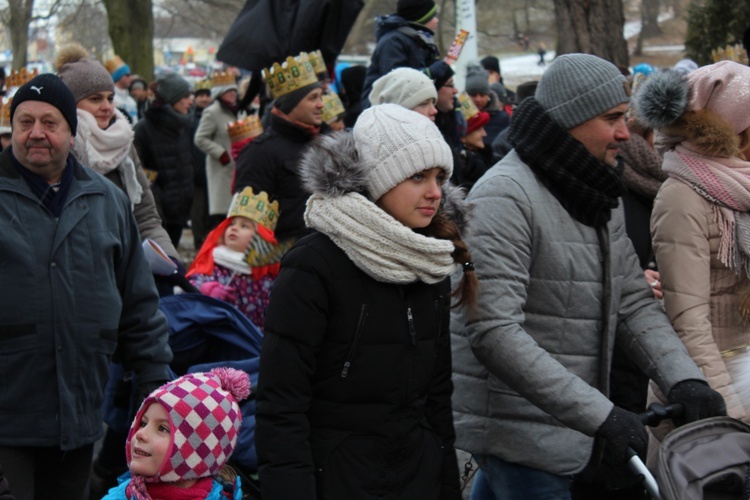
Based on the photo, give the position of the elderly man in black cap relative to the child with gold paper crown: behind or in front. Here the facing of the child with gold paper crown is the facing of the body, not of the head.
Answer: in front

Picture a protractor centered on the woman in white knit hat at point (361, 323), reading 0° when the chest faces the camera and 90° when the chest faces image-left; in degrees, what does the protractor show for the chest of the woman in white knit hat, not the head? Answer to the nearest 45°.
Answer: approximately 315°

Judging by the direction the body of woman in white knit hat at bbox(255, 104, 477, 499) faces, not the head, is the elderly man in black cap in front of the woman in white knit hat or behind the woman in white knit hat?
behind

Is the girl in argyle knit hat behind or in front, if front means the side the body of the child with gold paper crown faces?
in front

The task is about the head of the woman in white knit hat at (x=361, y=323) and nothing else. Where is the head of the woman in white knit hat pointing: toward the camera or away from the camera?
toward the camera

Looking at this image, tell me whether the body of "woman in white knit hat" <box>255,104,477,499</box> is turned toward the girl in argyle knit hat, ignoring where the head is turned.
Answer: no

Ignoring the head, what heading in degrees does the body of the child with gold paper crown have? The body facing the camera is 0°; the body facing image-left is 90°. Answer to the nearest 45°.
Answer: approximately 45°

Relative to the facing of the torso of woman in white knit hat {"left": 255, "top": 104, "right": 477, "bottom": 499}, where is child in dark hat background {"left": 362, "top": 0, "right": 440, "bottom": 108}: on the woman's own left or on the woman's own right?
on the woman's own left

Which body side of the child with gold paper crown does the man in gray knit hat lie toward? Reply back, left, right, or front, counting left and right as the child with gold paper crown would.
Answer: left

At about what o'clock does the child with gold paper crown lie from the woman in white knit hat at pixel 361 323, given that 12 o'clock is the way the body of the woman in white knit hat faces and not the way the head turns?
The child with gold paper crown is roughly at 7 o'clock from the woman in white knit hat.

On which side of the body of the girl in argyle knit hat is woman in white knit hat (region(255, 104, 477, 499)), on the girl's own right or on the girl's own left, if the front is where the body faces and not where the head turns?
on the girl's own left
